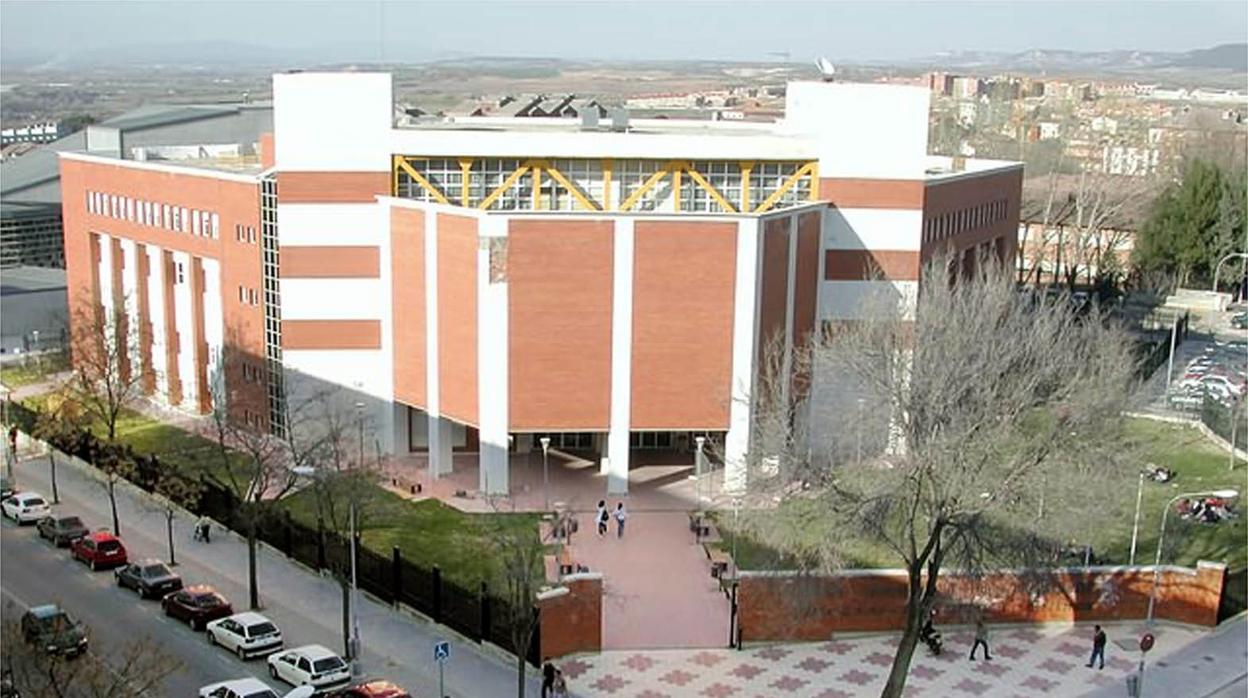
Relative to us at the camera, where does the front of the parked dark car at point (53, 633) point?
facing the viewer and to the right of the viewer

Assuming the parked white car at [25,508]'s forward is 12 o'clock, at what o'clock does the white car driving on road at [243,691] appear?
the white car driving on road at [243,691] is roughly at 7 o'clock from the parked white car at [25,508].

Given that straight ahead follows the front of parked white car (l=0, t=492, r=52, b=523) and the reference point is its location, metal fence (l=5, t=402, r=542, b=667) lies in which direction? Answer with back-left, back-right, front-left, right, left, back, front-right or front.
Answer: back

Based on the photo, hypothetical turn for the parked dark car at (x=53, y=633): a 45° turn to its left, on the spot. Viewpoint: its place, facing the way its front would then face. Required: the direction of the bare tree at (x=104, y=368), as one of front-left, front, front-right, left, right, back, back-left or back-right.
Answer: left

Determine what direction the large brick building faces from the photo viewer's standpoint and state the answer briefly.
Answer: facing the viewer

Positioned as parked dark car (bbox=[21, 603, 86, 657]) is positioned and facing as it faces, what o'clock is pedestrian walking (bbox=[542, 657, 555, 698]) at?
The pedestrian walking is roughly at 11 o'clock from the parked dark car.

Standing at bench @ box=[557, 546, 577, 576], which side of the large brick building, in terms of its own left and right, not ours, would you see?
front

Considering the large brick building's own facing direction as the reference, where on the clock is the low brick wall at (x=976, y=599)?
The low brick wall is roughly at 11 o'clock from the large brick building.

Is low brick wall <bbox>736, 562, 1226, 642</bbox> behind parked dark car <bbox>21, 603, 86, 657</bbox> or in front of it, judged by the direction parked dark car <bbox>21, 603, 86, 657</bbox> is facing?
in front

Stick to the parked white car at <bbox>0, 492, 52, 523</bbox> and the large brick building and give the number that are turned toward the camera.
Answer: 1

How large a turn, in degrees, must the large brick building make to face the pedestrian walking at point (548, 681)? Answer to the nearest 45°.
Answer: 0° — it already faces them

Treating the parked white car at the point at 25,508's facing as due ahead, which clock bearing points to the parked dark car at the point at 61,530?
The parked dark car is roughly at 7 o'clock from the parked white car.

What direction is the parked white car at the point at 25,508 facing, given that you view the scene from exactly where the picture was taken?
facing away from the viewer and to the left of the viewer

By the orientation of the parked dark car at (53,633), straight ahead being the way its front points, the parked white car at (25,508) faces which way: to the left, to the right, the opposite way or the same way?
the opposite way

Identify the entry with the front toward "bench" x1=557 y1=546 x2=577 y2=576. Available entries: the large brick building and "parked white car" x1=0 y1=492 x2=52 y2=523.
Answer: the large brick building
